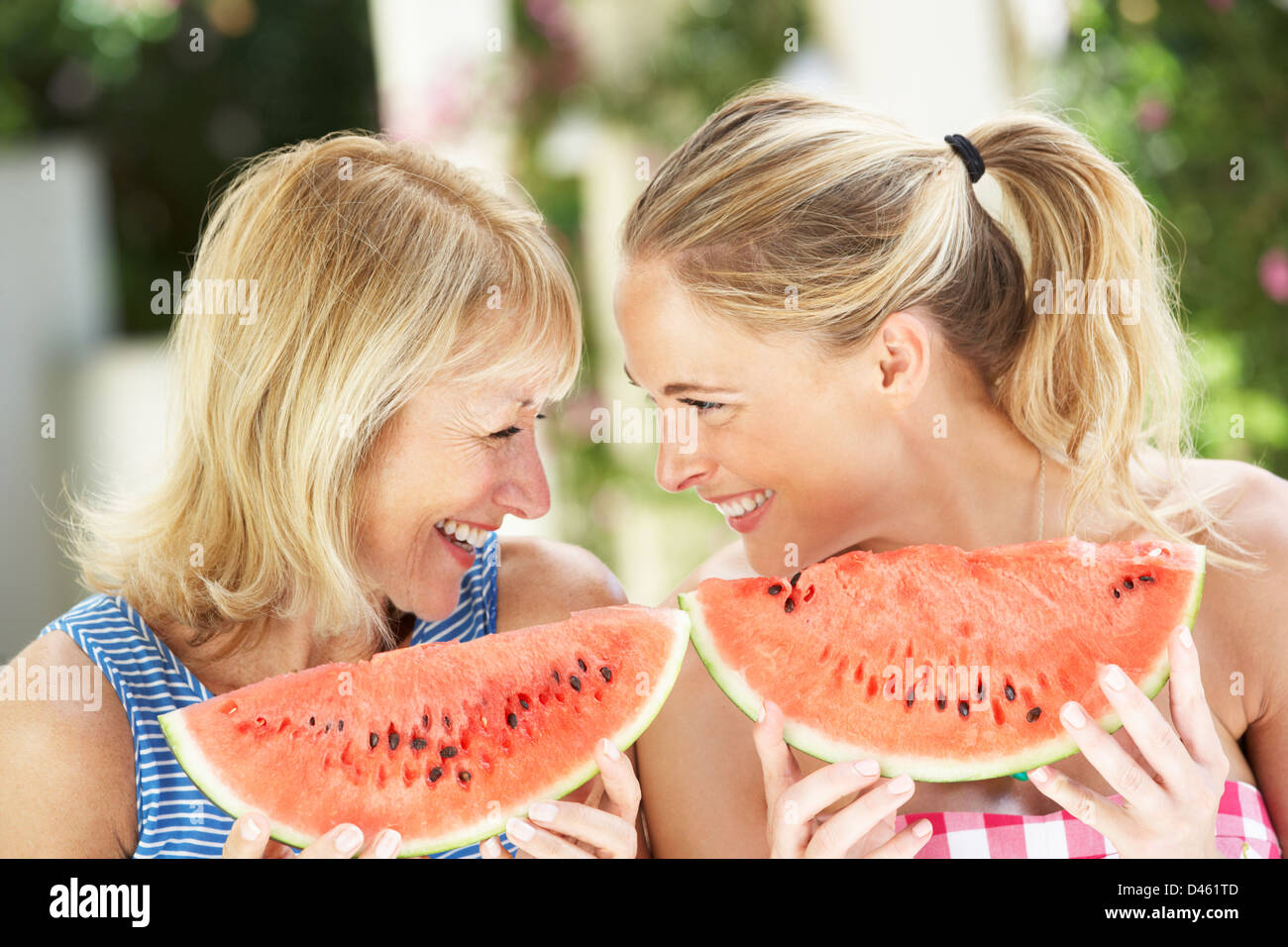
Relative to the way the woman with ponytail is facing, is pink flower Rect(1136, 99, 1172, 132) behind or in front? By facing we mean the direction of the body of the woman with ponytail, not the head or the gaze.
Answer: behind

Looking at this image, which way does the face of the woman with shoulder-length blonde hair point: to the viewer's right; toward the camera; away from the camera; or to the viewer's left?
to the viewer's right

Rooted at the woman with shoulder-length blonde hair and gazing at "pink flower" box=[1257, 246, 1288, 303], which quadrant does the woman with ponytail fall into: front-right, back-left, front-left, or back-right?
front-right

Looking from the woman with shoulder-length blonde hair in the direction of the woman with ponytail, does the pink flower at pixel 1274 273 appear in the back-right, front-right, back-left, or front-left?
front-left

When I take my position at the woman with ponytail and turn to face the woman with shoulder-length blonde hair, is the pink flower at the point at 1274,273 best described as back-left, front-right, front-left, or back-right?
back-right

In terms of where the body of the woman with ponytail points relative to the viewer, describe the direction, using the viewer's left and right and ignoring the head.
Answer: facing the viewer
